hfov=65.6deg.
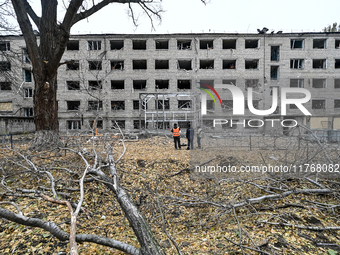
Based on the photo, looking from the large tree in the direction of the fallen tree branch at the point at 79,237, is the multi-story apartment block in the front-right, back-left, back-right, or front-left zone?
back-left

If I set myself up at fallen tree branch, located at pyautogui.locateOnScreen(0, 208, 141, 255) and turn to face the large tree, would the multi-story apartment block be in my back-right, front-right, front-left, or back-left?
front-right

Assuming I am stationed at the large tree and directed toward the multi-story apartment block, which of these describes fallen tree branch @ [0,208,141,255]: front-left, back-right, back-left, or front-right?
back-right

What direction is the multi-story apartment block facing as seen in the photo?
toward the camera

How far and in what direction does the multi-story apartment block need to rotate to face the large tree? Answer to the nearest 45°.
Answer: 0° — it already faces it

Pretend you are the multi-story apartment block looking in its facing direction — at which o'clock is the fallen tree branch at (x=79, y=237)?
The fallen tree branch is roughly at 12 o'clock from the multi-story apartment block.
